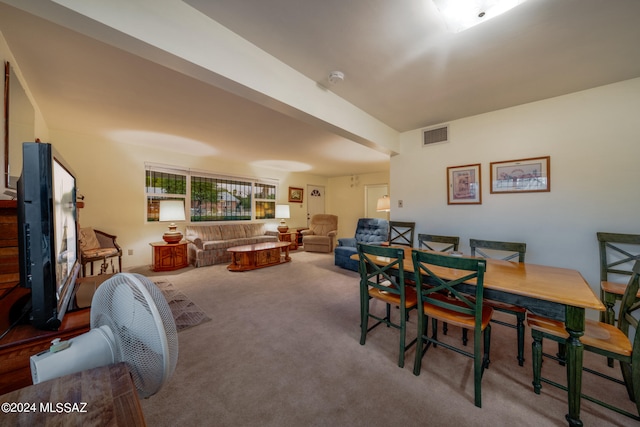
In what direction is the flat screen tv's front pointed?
to the viewer's right

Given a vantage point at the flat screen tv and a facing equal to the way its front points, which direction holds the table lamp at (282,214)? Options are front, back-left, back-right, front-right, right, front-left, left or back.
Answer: front-left

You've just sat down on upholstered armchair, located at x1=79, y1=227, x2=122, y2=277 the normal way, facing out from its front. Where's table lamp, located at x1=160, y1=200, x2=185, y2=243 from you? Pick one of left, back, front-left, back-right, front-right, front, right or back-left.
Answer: front-left

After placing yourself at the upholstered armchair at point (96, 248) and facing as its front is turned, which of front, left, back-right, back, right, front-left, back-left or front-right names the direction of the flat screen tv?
front-right

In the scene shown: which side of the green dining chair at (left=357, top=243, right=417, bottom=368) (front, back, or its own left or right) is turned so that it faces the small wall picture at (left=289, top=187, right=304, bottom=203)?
left

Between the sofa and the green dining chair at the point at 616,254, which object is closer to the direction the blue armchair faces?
the sofa

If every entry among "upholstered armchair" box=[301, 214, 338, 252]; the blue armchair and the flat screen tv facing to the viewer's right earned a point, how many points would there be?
1

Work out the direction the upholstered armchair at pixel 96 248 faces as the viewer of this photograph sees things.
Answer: facing the viewer and to the right of the viewer

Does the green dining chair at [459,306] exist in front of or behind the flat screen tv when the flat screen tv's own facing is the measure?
in front

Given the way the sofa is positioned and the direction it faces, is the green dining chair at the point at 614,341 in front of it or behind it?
in front

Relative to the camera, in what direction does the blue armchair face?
facing the viewer and to the left of the viewer

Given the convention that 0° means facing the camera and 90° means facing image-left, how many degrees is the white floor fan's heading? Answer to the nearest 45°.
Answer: approximately 225°

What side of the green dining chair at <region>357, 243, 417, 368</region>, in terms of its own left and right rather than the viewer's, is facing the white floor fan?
back

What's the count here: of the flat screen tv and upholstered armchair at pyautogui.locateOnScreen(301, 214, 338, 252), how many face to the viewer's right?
1
